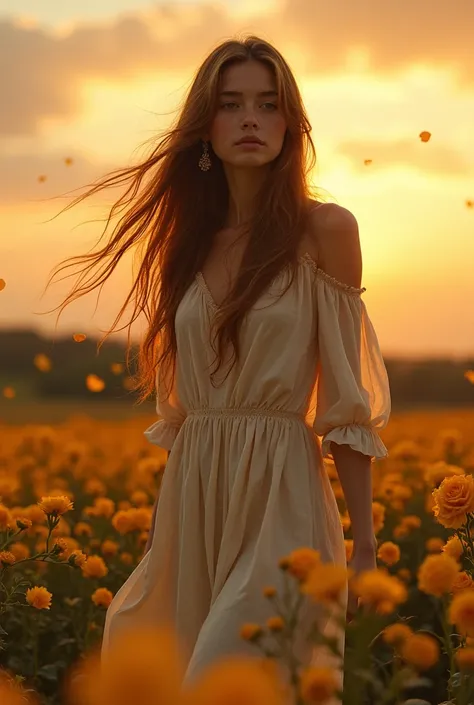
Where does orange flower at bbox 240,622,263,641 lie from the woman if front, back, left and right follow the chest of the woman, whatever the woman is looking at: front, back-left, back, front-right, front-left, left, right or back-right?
front-left

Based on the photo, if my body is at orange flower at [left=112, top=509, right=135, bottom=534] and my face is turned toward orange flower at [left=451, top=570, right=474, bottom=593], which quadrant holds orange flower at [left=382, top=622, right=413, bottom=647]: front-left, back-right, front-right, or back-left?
front-right

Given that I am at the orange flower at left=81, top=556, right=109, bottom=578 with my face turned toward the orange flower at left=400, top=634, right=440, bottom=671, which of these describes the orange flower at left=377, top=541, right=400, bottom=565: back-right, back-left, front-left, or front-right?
front-left

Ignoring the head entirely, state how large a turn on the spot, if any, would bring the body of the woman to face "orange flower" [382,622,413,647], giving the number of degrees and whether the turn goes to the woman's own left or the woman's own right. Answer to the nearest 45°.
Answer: approximately 45° to the woman's own left

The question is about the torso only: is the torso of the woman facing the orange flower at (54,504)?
no

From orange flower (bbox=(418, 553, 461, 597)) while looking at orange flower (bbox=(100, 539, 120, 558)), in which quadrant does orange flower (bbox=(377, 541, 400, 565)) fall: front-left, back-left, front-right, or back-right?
front-right

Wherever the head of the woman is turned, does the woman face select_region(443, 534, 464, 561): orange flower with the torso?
no

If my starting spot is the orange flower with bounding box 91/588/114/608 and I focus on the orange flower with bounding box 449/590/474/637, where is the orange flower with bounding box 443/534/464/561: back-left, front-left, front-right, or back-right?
front-left

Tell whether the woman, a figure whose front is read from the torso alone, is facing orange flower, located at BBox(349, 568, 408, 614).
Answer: no

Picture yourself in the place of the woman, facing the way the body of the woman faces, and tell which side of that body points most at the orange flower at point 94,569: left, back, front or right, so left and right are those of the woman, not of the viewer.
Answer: right

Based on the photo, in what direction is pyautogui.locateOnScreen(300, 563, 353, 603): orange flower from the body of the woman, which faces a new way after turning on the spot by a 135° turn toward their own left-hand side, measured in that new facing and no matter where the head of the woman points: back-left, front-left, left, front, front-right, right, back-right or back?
right

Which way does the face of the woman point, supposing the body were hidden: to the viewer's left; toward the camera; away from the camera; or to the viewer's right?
toward the camera

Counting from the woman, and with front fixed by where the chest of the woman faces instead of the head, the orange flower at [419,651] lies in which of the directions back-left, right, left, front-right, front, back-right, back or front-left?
front-left
